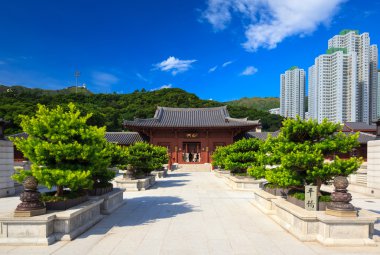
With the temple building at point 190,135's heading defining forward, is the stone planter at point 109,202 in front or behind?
in front

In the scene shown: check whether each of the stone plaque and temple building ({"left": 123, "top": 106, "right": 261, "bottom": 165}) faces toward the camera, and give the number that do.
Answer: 2

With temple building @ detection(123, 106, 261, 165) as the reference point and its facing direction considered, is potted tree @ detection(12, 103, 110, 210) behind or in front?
in front

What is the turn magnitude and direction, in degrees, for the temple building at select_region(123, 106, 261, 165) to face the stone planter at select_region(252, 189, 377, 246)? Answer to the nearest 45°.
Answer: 0° — it already faces it

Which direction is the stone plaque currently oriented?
toward the camera

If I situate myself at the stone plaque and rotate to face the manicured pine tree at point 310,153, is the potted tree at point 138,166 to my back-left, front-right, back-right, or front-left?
front-left

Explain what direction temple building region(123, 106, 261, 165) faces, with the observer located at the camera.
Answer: facing the viewer

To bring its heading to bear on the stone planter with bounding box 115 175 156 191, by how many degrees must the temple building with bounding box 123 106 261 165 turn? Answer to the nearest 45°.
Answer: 0° — it already faces it
